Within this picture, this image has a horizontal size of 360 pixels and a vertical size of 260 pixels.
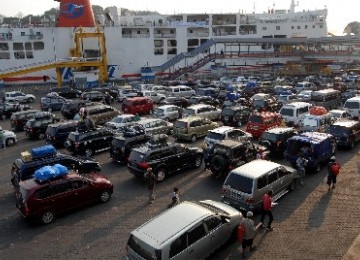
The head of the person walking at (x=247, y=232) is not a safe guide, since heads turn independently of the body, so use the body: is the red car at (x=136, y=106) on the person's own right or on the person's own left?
on the person's own left

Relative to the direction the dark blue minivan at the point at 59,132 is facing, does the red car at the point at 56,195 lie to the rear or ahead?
to the rear

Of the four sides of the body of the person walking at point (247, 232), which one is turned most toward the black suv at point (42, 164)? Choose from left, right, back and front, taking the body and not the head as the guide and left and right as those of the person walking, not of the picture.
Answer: left
